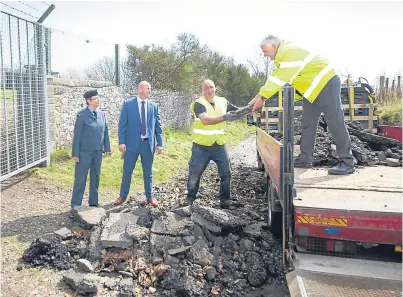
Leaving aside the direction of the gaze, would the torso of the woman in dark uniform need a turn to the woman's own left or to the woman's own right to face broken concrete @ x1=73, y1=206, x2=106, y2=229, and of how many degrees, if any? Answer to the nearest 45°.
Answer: approximately 45° to the woman's own right

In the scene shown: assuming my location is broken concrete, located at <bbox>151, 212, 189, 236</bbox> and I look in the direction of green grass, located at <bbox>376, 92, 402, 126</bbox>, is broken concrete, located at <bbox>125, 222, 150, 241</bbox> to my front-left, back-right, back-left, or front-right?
back-left

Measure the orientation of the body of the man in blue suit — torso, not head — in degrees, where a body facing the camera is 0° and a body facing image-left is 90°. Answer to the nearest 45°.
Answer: approximately 0°

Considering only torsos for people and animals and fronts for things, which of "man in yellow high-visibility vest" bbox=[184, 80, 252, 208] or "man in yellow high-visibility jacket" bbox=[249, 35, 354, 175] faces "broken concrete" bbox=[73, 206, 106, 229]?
"man in yellow high-visibility jacket" bbox=[249, 35, 354, 175]

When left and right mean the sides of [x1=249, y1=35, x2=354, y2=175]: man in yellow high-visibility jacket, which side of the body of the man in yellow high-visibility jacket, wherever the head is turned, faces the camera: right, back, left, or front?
left

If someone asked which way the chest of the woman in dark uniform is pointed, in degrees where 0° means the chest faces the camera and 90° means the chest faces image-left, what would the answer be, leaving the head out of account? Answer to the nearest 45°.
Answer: approximately 315°

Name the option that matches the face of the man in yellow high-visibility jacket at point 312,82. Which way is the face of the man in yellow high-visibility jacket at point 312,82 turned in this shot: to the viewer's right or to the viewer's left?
to the viewer's left

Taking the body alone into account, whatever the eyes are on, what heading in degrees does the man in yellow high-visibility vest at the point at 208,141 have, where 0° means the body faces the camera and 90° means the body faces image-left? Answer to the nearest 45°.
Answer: approximately 315°

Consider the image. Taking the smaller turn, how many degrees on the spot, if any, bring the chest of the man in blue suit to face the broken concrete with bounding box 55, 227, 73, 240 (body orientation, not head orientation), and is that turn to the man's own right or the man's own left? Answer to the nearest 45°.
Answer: approximately 45° to the man's own right
